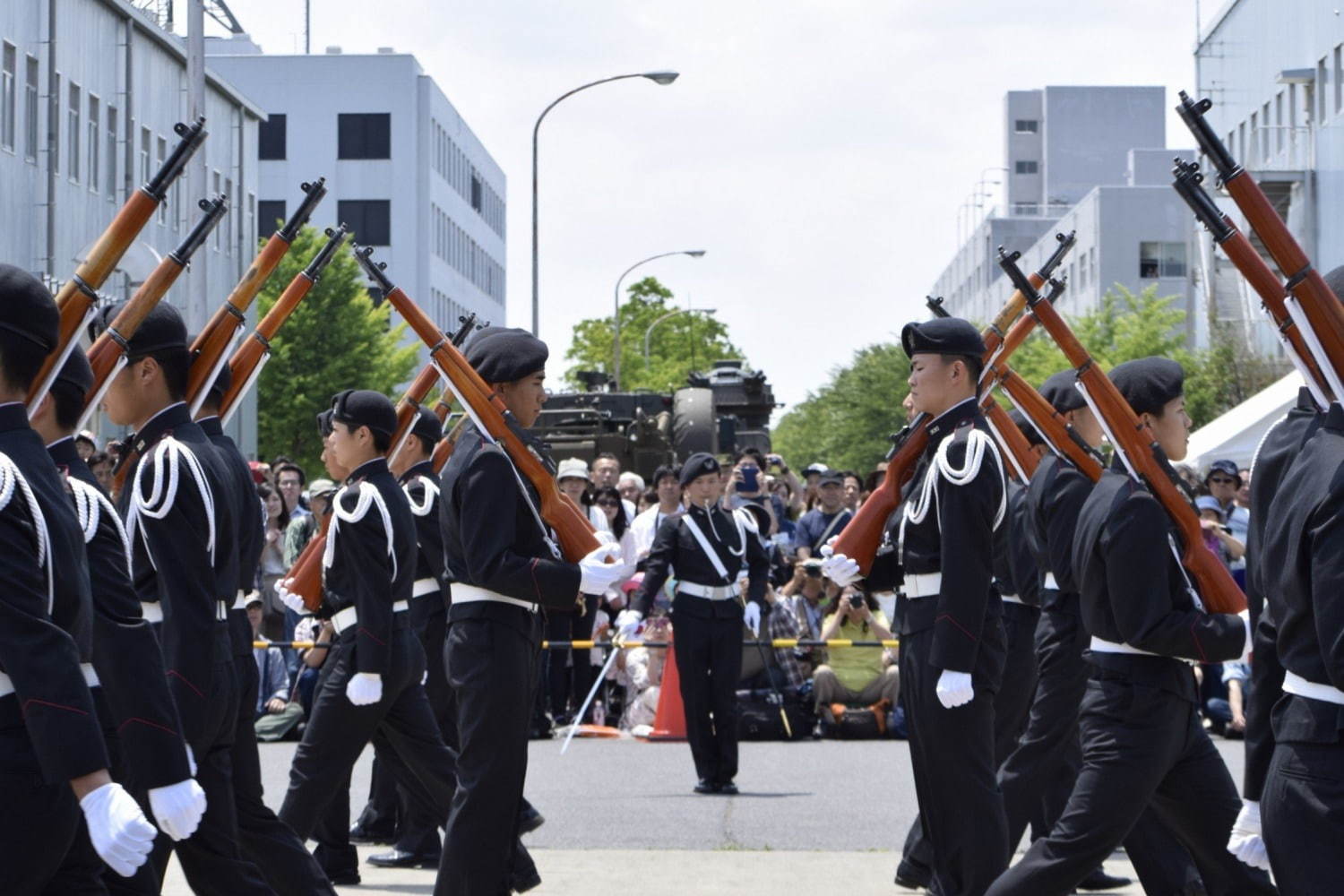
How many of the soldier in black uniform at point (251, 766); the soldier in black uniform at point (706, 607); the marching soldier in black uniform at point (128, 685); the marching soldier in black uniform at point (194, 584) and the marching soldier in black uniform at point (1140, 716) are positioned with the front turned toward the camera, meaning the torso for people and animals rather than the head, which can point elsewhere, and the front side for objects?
1

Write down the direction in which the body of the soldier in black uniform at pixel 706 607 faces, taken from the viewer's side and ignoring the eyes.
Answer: toward the camera

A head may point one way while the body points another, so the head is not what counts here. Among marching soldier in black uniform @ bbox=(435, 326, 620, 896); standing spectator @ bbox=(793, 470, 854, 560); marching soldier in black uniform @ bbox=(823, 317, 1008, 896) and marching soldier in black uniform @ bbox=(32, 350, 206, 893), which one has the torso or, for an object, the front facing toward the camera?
the standing spectator

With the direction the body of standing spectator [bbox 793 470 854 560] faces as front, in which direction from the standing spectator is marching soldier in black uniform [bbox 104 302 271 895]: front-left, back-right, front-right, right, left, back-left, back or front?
front

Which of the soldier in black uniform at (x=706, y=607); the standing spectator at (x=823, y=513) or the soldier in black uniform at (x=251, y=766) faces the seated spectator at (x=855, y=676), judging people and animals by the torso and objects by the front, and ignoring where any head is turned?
the standing spectator at (x=823, y=513)

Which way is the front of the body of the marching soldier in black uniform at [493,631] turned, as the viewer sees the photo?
to the viewer's right

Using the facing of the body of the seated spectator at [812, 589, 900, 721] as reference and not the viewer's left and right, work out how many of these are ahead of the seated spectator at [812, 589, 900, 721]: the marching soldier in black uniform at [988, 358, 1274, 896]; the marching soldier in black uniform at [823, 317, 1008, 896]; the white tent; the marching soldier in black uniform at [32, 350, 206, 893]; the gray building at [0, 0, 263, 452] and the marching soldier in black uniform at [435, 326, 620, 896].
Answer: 4

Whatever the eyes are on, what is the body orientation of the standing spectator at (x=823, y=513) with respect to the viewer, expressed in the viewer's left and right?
facing the viewer

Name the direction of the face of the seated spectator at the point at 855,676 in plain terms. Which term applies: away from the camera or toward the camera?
toward the camera

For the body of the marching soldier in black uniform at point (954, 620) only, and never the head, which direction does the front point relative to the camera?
to the viewer's left
